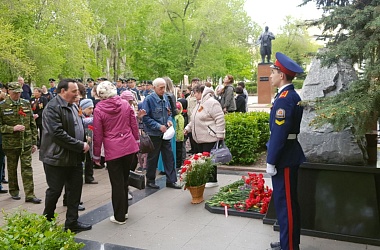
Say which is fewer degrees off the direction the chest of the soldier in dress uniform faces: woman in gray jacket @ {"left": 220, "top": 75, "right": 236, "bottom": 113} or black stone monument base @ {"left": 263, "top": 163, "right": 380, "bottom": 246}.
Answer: the woman in gray jacket

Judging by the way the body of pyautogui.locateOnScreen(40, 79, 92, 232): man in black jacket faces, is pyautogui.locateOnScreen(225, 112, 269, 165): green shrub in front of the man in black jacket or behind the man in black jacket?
in front

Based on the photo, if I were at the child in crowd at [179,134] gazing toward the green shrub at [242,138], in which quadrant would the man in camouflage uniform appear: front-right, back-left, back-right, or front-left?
back-right

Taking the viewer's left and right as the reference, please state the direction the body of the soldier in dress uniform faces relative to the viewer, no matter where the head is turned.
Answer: facing to the left of the viewer

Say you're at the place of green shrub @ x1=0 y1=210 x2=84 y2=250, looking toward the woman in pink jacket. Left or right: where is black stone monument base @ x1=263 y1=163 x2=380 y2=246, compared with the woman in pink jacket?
right

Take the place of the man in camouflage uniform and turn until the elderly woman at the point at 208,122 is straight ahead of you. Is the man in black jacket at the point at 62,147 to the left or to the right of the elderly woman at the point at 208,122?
right

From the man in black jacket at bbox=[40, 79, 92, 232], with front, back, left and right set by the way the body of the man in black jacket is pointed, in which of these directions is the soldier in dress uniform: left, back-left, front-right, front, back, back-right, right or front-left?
front-right

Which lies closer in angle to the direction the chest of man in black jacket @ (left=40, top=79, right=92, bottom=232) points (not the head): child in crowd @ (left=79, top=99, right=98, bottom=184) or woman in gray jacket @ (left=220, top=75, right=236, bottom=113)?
the woman in gray jacket

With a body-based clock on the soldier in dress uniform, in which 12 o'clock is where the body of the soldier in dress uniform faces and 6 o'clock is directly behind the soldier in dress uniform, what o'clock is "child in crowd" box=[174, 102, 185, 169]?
The child in crowd is roughly at 2 o'clock from the soldier in dress uniform.

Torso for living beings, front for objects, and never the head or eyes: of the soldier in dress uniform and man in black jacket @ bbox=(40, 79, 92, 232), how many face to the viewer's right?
1

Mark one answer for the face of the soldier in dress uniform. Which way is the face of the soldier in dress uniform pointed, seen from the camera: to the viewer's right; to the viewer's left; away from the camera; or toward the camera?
to the viewer's left

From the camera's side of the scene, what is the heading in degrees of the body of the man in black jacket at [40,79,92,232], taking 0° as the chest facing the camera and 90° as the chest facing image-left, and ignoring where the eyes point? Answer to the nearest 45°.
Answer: approximately 270°

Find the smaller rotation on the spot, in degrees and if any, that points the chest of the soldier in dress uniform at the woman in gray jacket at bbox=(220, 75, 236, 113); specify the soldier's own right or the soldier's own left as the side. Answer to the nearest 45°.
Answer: approximately 90° to the soldier's own right

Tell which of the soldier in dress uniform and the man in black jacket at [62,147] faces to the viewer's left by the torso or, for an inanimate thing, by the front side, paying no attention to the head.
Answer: the soldier in dress uniform
